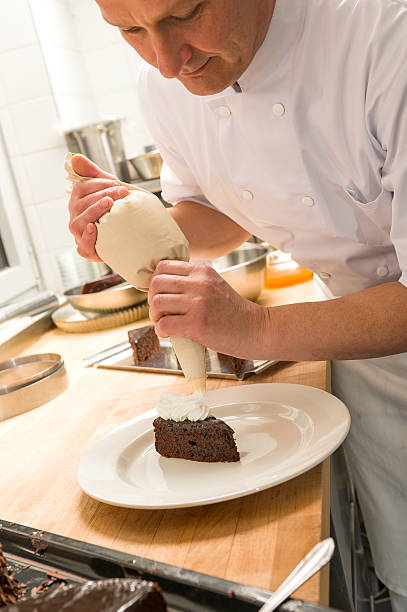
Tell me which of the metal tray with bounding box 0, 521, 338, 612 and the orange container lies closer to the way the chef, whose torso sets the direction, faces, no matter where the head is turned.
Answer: the metal tray

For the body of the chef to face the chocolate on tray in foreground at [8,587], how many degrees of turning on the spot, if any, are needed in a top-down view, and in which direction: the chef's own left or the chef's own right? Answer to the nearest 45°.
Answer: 0° — they already face it

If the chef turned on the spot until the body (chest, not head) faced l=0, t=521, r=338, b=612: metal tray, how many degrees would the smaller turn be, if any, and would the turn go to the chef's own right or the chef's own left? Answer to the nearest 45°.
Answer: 0° — they already face it

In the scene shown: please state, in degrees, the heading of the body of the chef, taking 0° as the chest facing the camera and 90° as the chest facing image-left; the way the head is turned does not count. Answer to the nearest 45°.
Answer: approximately 45°

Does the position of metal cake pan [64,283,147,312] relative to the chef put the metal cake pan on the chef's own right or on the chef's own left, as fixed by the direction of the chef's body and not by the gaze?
on the chef's own right

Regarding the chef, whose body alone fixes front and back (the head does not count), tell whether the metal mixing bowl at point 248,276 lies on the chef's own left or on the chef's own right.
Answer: on the chef's own right

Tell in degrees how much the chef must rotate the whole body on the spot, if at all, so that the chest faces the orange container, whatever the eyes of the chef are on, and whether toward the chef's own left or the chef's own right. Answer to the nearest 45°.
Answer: approximately 135° to the chef's own right

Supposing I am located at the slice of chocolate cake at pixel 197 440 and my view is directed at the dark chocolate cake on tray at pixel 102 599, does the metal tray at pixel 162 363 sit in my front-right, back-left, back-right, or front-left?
back-right

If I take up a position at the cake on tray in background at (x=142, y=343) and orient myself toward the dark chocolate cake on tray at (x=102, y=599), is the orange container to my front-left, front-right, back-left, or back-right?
back-left

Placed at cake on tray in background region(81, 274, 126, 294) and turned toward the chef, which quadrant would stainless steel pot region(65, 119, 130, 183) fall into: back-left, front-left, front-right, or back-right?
back-left
